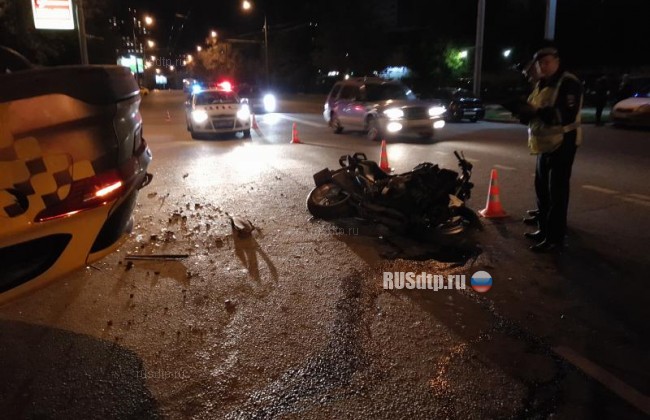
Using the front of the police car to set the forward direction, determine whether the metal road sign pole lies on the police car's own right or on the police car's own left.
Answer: on the police car's own right

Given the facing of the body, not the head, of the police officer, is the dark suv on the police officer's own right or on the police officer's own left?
on the police officer's own right

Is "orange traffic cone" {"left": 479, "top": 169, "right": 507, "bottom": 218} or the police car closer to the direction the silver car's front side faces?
the orange traffic cone

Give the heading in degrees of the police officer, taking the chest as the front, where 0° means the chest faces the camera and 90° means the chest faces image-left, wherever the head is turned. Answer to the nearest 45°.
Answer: approximately 45°

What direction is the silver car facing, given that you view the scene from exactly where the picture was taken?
facing the viewer and to the right of the viewer

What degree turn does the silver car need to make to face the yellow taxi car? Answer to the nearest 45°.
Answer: approximately 45° to its right

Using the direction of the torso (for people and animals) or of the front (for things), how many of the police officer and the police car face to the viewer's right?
0

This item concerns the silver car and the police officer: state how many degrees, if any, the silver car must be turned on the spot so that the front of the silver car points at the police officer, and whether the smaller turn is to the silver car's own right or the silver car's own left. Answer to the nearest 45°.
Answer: approximately 45° to the silver car's own right

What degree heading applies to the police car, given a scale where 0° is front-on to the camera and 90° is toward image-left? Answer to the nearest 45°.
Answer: approximately 0°

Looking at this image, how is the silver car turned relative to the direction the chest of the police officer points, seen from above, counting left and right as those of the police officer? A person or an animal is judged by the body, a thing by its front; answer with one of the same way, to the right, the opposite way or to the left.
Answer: to the left
